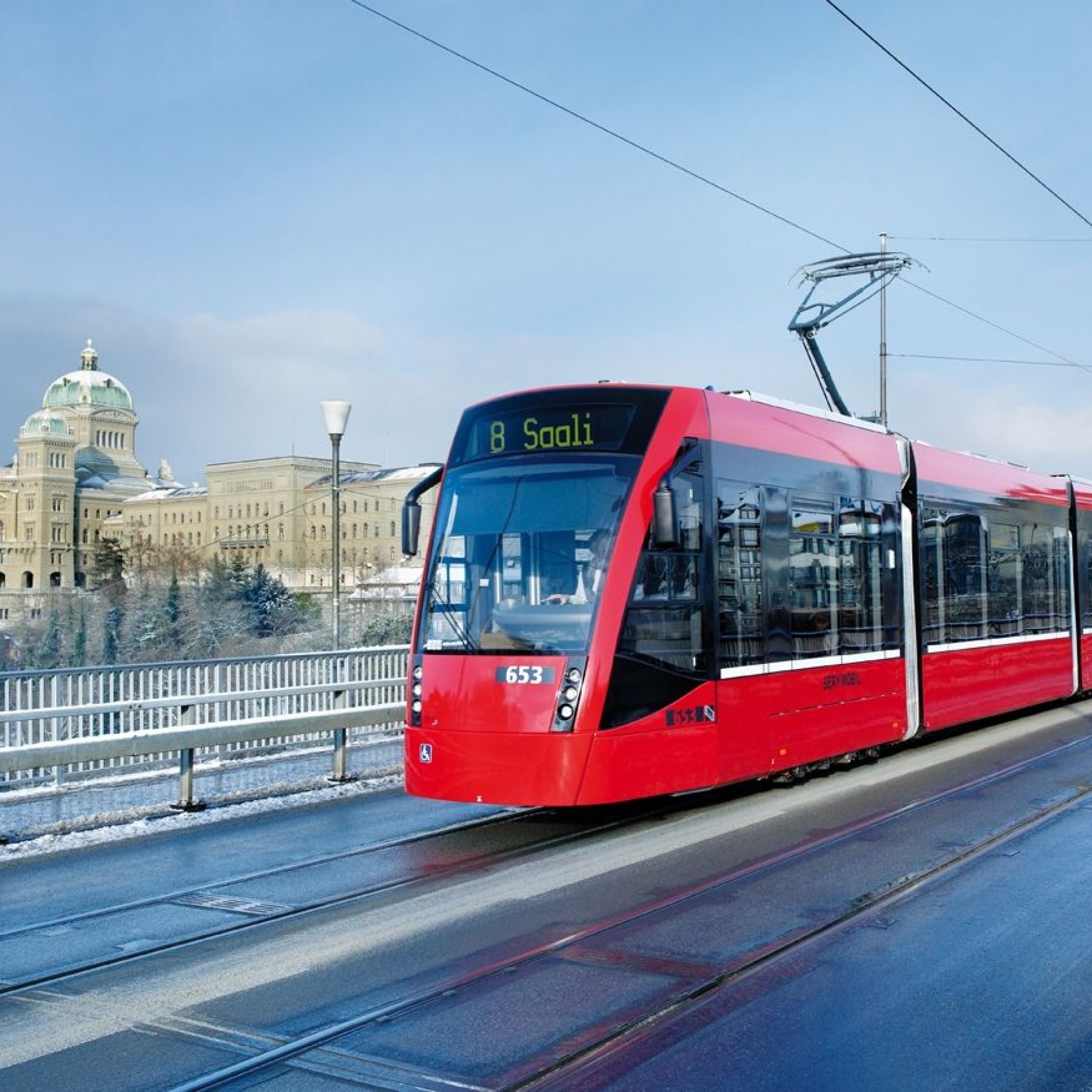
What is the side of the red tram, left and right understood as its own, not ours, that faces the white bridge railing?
front
